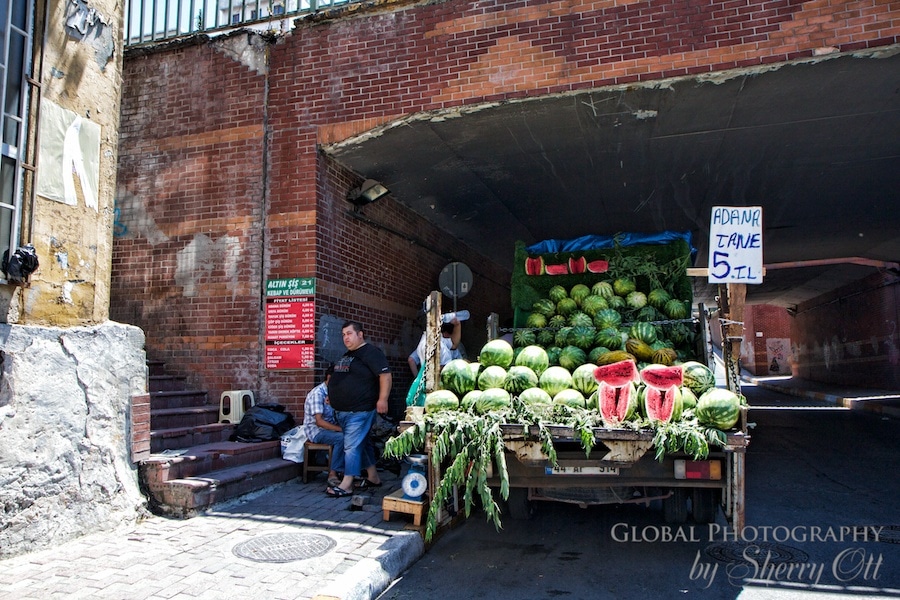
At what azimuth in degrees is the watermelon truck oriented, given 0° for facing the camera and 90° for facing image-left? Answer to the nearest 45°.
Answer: approximately 180°

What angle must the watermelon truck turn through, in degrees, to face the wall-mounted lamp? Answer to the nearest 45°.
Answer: approximately 45° to its left

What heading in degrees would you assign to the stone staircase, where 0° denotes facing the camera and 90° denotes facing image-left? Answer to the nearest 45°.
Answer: approximately 315°

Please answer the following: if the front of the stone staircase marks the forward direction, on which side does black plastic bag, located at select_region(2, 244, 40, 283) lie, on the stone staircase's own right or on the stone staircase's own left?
on the stone staircase's own right

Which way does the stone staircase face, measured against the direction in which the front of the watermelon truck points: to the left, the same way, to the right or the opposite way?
to the right

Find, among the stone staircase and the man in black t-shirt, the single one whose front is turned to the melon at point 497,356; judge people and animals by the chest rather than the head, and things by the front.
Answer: the stone staircase

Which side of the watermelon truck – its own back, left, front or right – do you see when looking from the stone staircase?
left

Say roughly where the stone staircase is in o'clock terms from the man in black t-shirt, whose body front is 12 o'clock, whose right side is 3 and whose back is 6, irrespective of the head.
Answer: The stone staircase is roughly at 2 o'clock from the man in black t-shirt.

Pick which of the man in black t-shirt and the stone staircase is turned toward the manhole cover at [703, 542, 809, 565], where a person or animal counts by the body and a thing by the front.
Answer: the stone staircase

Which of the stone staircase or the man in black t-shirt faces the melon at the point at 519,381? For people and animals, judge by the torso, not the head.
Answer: the stone staircase

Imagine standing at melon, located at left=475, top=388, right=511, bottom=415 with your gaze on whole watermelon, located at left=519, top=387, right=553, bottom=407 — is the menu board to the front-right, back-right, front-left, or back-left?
back-left

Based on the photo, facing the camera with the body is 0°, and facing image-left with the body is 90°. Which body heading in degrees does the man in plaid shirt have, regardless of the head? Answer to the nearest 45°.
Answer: approximately 270°
